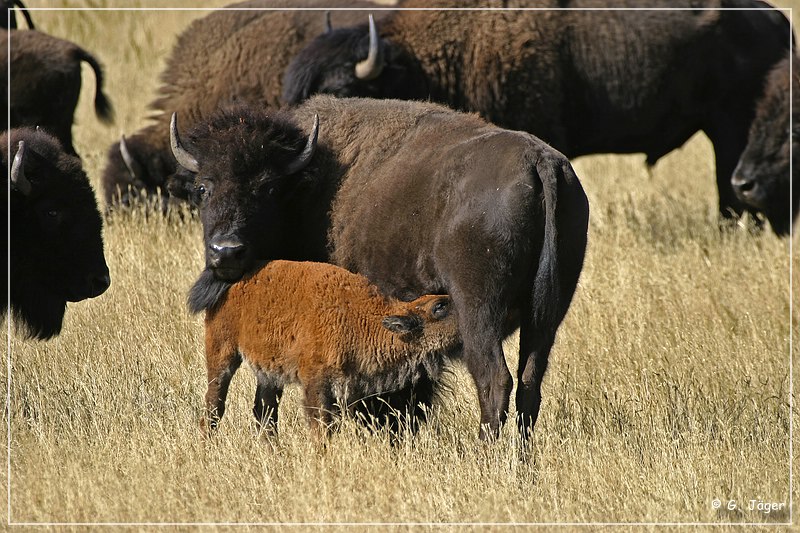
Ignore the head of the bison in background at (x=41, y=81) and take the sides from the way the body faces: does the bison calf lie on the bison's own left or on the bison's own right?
on the bison's own left

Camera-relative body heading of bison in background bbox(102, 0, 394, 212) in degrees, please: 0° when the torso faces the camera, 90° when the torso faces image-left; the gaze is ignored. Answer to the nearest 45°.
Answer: approximately 90°

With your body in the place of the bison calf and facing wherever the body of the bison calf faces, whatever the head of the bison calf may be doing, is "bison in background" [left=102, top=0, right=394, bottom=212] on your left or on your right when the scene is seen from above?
on your left

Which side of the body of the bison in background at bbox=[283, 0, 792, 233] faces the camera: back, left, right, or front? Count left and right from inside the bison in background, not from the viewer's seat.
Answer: left

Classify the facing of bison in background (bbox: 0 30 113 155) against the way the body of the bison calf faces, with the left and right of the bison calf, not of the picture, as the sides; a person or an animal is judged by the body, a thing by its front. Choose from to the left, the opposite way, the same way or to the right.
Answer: the opposite way

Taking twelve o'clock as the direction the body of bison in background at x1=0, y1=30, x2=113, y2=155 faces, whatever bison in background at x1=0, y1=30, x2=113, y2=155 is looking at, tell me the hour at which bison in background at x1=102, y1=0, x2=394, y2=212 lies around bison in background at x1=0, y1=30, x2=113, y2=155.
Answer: bison in background at x1=102, y1=0, x2=394, y2=212 is roughly at 6 o'clock from bison in background at x1=0, y1=30, x2=113, y2=155.

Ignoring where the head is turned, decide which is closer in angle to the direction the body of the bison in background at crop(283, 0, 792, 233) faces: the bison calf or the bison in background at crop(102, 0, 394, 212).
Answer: the bison in background

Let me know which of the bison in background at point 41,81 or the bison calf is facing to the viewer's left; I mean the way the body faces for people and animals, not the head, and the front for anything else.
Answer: the bison in background

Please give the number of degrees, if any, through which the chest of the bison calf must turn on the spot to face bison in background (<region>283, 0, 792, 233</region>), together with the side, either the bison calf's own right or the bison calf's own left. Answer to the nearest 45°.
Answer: approximately 90° to the bison calf's own left

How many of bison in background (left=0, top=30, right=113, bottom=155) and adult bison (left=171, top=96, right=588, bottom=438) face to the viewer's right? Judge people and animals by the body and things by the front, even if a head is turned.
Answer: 0

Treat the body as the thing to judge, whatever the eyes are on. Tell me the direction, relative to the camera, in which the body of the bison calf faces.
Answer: to the viewer's right

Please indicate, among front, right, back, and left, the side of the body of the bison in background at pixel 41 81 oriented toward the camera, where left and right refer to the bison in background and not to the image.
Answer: left

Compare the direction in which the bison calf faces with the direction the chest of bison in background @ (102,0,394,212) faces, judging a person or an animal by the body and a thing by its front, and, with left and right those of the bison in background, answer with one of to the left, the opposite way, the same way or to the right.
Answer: the opposite way
